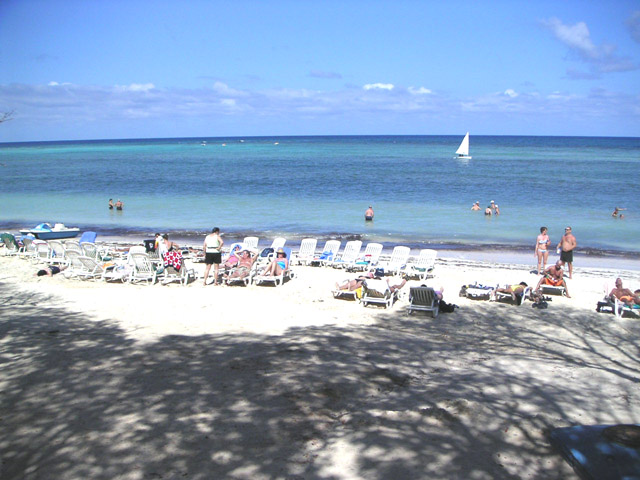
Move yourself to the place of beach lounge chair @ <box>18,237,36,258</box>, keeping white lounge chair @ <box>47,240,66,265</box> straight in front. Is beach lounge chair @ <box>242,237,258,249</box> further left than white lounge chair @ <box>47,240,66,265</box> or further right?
left

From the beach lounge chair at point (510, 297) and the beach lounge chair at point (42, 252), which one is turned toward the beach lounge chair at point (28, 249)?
the beach lounge chair at point (510, 297)

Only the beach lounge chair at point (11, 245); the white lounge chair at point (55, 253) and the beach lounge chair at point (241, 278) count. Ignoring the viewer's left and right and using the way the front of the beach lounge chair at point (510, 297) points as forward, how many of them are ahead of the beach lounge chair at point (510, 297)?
3

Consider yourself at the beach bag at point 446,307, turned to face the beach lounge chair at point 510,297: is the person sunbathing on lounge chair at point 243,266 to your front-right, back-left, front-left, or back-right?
back-left

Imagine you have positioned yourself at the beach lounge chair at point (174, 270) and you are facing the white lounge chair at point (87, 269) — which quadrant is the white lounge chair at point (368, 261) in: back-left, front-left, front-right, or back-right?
back-right
